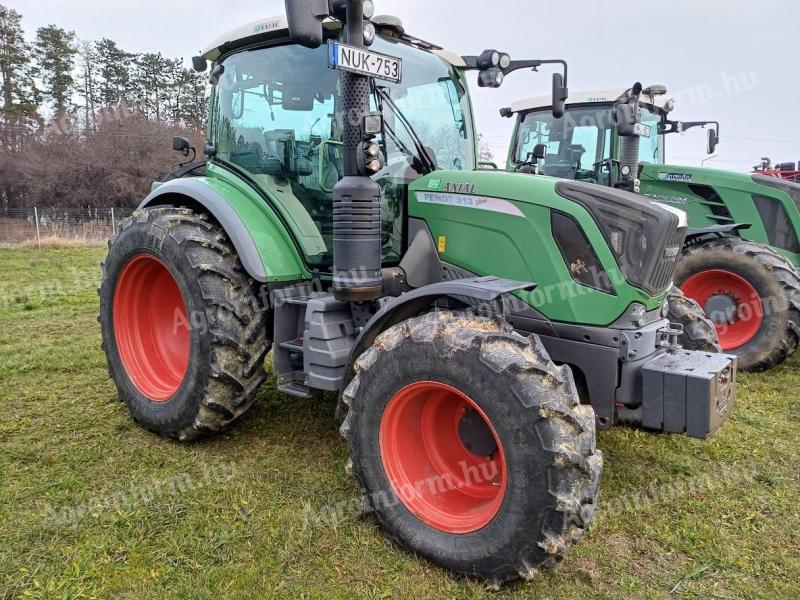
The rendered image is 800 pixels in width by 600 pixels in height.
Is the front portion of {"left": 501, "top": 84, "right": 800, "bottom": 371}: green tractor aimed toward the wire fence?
no

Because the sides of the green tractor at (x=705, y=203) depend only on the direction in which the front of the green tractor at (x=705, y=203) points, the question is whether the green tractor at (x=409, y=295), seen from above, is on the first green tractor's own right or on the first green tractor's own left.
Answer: on the first green tractor's own right

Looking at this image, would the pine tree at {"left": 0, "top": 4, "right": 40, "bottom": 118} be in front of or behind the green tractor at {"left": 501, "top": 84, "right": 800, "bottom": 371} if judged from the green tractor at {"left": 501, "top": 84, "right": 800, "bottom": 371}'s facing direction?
behind

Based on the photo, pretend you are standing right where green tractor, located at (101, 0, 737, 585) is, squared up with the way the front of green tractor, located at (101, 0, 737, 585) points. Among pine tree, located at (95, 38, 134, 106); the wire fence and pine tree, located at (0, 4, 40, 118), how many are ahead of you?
0

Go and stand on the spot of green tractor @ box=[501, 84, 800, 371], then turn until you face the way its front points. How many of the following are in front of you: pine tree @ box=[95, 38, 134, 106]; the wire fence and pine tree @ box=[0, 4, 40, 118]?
0

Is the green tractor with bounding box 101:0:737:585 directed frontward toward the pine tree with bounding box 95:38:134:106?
no

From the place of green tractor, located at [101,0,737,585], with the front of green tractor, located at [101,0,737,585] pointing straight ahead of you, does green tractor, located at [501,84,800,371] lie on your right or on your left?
on your left

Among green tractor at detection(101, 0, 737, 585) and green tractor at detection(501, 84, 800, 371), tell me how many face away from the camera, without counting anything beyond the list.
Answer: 0

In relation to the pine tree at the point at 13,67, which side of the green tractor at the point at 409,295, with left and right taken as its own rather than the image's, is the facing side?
back

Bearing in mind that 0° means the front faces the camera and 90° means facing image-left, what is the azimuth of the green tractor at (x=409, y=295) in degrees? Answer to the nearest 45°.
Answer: approximately 315°

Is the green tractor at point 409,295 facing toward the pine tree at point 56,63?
no

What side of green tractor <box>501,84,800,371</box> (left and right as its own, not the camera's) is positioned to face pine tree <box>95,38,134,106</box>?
back

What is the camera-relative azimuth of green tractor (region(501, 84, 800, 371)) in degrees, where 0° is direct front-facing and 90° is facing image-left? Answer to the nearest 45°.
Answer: approximately 315°

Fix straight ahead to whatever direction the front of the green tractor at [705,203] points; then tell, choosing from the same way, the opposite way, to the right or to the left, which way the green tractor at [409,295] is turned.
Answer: the same way
